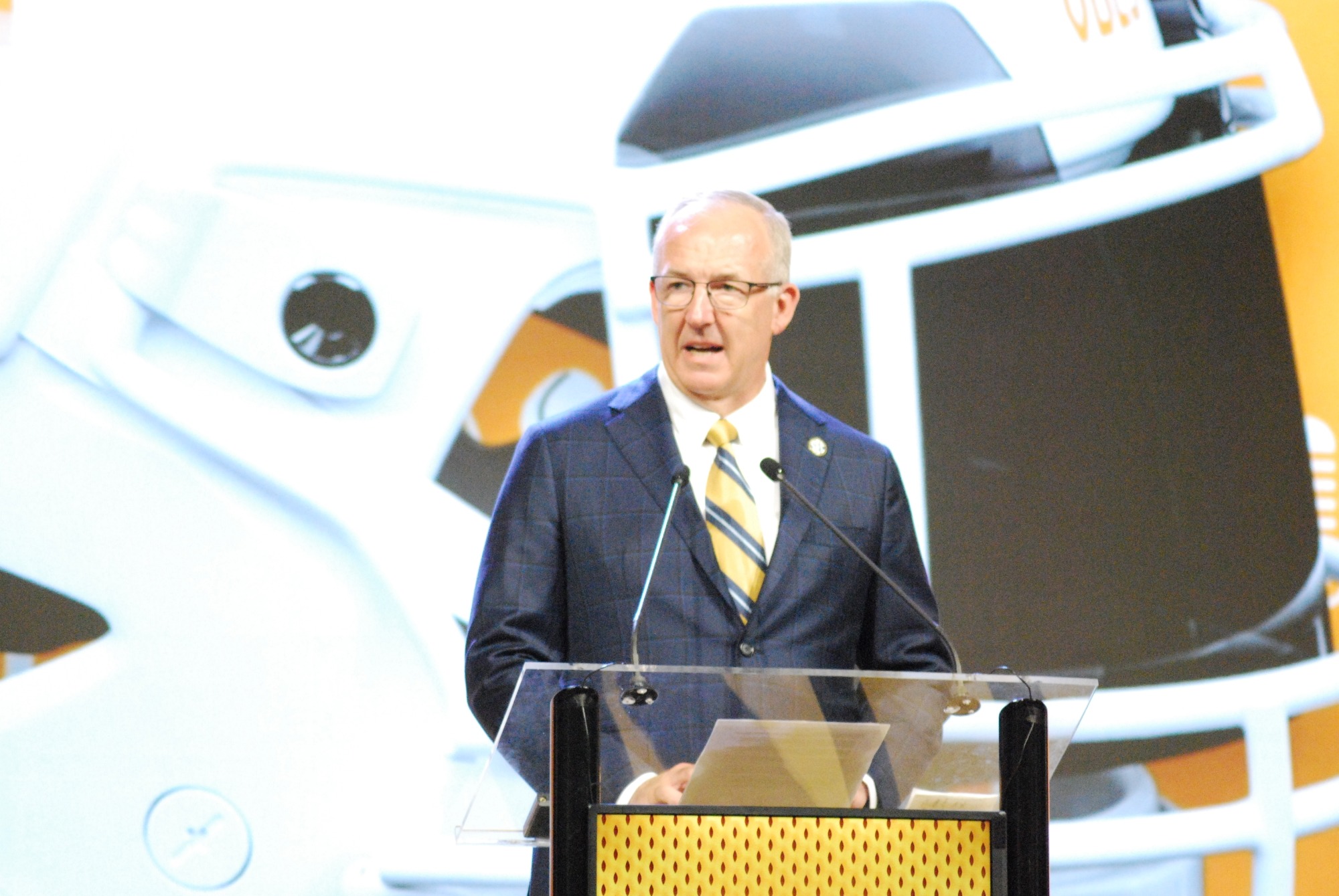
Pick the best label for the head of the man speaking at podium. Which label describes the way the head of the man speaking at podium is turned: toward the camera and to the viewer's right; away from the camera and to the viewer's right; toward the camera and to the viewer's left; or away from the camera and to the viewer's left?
toward the camera and to the viewer's left

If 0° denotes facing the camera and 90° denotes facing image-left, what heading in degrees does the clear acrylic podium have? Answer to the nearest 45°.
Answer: approximately 0°

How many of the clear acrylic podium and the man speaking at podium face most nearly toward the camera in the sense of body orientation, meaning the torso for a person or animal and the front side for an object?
2
